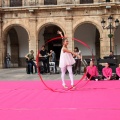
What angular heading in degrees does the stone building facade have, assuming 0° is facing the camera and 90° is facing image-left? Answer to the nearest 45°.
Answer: approximately 0°

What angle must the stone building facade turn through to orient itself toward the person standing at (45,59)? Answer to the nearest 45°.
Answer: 0° — it already faces them

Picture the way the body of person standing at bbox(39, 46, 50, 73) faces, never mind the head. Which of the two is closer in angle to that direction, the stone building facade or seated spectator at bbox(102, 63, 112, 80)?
the seated spectator
